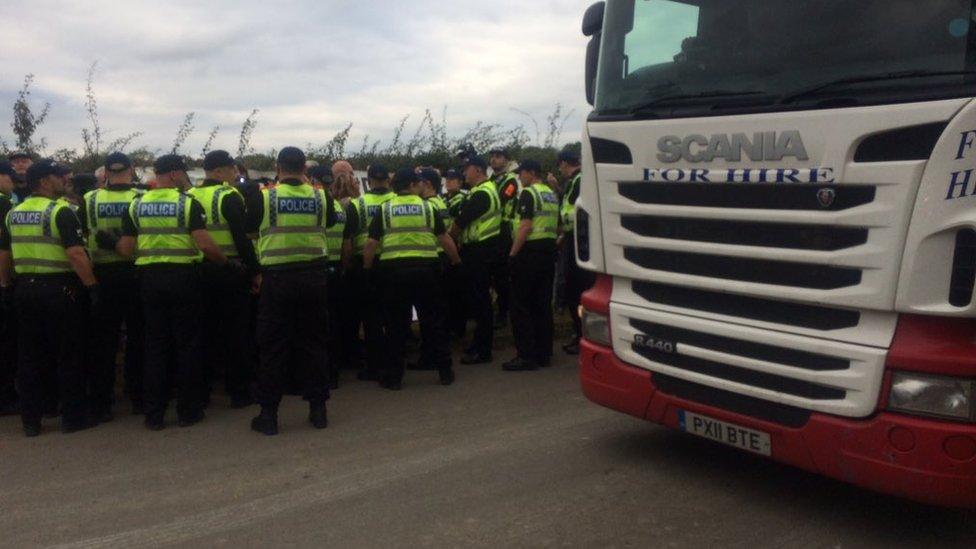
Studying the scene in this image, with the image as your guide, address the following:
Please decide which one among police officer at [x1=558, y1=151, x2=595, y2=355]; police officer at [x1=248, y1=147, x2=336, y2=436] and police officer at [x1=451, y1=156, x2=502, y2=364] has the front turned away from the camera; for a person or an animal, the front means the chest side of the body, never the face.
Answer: police officer at [x1=248, y1=147, x2=336, y2=436]

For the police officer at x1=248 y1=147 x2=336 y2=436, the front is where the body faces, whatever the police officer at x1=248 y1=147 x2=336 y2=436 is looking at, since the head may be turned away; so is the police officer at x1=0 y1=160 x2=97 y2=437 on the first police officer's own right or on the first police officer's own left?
on the first police officer's own left

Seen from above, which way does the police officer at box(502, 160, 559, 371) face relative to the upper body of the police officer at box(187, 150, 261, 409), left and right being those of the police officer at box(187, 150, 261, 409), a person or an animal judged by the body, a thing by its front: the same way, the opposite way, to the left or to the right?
to the left

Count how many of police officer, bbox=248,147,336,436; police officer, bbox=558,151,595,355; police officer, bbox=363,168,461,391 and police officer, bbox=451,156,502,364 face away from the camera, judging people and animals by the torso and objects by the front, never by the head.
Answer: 2

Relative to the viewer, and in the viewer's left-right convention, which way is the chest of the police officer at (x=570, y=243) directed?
facing to the left of the viewer

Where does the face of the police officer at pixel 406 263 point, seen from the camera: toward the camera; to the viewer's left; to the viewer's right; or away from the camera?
away from the camera

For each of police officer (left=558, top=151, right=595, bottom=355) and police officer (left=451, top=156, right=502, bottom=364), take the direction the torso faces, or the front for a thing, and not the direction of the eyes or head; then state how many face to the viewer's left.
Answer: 2

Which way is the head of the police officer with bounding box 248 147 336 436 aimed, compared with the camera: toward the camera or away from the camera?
away from the camera

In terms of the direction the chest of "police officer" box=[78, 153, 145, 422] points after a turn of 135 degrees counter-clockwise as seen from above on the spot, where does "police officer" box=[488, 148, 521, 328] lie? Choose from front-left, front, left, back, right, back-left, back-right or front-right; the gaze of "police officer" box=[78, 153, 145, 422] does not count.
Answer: back-left

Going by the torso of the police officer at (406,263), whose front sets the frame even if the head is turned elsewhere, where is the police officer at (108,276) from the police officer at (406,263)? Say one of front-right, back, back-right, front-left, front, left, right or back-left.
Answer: left

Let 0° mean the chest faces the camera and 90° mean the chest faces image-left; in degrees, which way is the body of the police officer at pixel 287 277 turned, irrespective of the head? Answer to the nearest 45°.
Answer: approximately 180°

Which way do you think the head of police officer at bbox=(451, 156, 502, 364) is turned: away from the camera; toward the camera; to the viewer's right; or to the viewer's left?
to the viewer's left

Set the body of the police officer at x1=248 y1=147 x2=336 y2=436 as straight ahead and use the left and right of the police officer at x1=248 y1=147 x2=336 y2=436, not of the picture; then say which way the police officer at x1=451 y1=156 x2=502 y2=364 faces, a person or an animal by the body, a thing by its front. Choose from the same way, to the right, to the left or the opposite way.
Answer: to the left

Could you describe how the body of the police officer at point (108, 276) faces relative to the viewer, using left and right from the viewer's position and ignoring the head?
facing away from the viewer

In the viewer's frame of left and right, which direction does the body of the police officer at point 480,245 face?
facing to the left of the viewer

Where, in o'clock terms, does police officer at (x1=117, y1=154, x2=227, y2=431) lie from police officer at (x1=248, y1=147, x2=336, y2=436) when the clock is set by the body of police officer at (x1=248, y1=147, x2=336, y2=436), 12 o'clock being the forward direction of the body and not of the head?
police officer at (x1=117, y1=154, x2=227, y2=431) is roughly at 10 o'clock from police officer at (x1=248, y1=147, x2=336, y2=436).

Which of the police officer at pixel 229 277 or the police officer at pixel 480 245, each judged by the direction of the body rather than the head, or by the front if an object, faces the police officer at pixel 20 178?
the police officer at pixel 480 245
